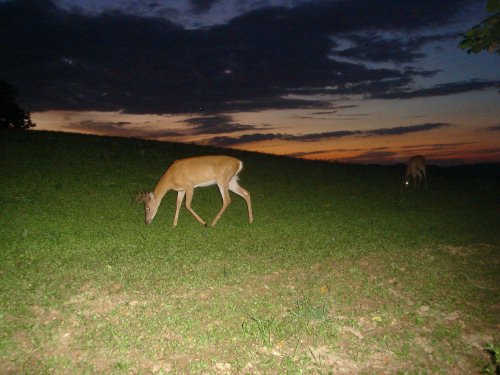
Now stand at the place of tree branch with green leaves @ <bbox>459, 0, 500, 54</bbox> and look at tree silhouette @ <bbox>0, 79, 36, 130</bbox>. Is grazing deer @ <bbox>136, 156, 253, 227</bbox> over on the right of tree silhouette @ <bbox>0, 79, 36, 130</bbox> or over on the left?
left

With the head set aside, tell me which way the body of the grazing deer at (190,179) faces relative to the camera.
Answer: to the viewer's left

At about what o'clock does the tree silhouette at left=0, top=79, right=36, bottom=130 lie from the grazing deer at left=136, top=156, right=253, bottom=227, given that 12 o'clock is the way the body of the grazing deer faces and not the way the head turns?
The tree silhouette is roughly at 2 o'clock from the grazing deer.

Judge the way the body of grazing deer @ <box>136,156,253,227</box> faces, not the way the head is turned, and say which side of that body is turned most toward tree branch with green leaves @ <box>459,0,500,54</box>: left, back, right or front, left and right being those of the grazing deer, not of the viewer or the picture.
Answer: back
